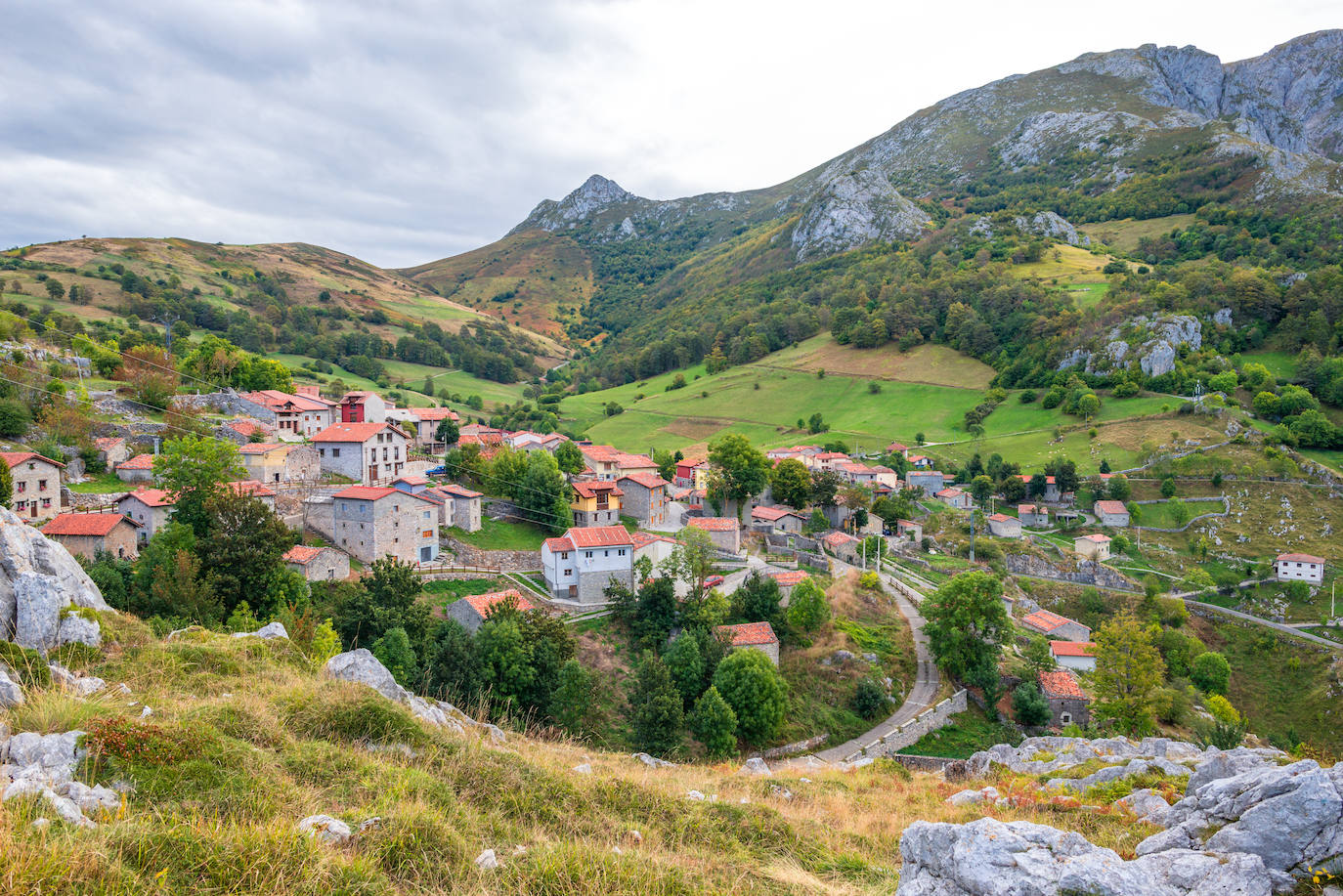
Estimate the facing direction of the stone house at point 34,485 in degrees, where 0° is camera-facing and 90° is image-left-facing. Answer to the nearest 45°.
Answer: approximately 315°

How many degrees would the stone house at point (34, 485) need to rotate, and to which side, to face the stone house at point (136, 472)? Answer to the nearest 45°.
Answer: approximately 90° to its left

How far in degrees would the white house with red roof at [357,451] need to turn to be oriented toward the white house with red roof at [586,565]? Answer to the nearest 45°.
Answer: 0° — it already faces it

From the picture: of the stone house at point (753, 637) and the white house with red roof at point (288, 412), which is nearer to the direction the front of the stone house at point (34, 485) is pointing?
the stone house

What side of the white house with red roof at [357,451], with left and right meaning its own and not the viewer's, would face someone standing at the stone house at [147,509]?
right

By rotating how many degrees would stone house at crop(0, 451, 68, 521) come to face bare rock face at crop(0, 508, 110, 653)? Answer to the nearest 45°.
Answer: approximately 45° to its right

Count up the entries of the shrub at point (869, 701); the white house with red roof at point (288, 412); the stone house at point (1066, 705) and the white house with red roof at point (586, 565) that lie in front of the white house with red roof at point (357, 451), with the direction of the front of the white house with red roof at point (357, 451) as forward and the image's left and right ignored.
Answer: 3

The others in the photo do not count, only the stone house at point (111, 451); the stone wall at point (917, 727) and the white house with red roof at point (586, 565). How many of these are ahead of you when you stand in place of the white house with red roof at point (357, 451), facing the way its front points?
2
